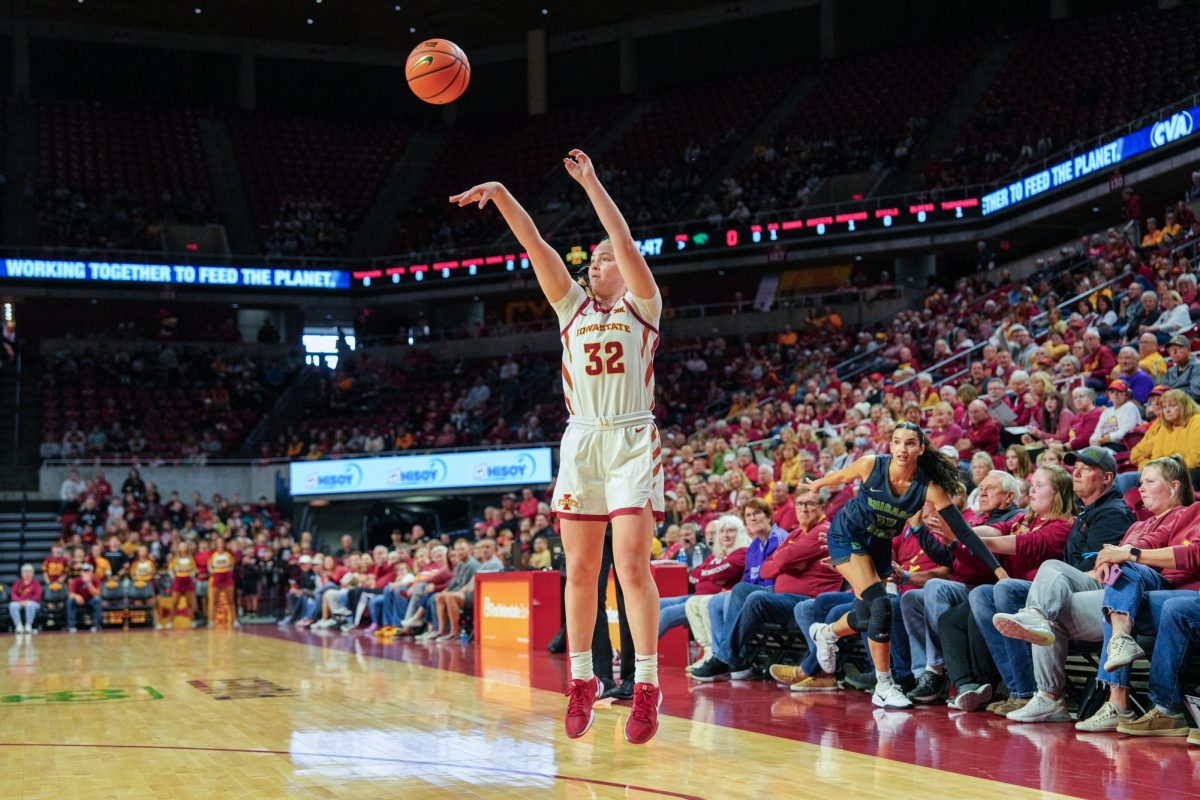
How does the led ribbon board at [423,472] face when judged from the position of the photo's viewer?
facing the viewer

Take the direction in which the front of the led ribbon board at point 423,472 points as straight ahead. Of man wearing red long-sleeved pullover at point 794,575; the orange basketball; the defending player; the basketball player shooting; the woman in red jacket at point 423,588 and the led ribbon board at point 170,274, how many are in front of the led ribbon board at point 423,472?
5

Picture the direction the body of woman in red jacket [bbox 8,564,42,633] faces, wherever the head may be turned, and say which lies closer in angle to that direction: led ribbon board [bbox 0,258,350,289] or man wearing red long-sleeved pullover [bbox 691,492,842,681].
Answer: the man wearing red long-sleeved pullover

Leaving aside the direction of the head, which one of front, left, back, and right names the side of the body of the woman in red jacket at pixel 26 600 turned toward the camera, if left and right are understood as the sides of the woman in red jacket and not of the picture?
front

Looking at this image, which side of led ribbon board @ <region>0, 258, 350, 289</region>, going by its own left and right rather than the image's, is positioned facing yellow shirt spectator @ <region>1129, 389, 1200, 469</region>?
front

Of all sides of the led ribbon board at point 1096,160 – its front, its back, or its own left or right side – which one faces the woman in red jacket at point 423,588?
front

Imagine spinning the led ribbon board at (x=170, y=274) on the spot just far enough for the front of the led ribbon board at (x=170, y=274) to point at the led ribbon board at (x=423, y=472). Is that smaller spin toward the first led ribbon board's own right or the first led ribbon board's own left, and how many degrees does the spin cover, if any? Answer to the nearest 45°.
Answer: approximately 45° to the first led ribbon board's own left

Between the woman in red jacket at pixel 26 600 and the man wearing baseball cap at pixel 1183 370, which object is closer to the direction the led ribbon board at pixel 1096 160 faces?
the woman in red jacket

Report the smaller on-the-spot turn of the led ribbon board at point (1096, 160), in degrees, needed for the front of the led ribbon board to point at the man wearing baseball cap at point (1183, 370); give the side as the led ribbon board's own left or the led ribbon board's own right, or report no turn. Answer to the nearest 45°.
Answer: approximately 45° to the led ribbon board's own left

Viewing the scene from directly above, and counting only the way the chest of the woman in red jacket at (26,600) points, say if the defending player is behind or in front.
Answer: in front

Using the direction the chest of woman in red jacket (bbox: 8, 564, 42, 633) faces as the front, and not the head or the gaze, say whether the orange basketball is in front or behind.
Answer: in front

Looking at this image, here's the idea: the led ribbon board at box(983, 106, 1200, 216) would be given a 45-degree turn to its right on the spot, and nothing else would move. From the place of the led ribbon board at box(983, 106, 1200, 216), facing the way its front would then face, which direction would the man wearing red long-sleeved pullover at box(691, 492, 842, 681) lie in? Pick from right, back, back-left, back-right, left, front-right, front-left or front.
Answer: left

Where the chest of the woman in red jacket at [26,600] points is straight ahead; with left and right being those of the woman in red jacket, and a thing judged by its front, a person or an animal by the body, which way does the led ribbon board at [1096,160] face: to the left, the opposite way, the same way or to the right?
to the right

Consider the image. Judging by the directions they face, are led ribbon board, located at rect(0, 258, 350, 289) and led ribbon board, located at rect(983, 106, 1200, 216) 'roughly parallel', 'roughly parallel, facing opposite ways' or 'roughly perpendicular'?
roughly perpendicular
